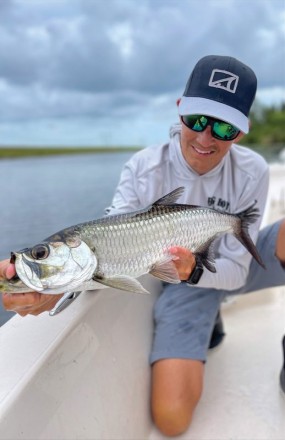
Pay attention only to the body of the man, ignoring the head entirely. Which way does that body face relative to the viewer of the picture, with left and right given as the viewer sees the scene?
facing the viewer
